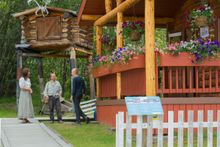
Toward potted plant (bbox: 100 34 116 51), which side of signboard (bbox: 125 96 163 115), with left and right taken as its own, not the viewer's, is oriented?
back

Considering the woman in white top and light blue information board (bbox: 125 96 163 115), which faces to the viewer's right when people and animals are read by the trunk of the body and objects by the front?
the woman in white top and long gray skirt

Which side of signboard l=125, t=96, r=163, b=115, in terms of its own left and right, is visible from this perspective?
front

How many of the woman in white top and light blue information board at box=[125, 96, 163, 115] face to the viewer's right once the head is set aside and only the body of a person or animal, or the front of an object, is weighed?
1

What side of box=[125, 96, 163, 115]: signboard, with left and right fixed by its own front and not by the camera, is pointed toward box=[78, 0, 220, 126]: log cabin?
back

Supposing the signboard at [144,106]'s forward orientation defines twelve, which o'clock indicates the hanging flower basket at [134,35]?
The hanging flower basket is roughly at 6 o'clock from the signboard.

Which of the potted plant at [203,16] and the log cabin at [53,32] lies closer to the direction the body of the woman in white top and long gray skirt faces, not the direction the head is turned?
the potted plant

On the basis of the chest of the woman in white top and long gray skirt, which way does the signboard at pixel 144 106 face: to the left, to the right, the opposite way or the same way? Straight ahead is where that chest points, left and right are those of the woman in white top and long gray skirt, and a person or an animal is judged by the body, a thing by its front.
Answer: to the right

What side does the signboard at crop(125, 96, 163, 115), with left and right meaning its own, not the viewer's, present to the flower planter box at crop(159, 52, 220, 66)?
back
